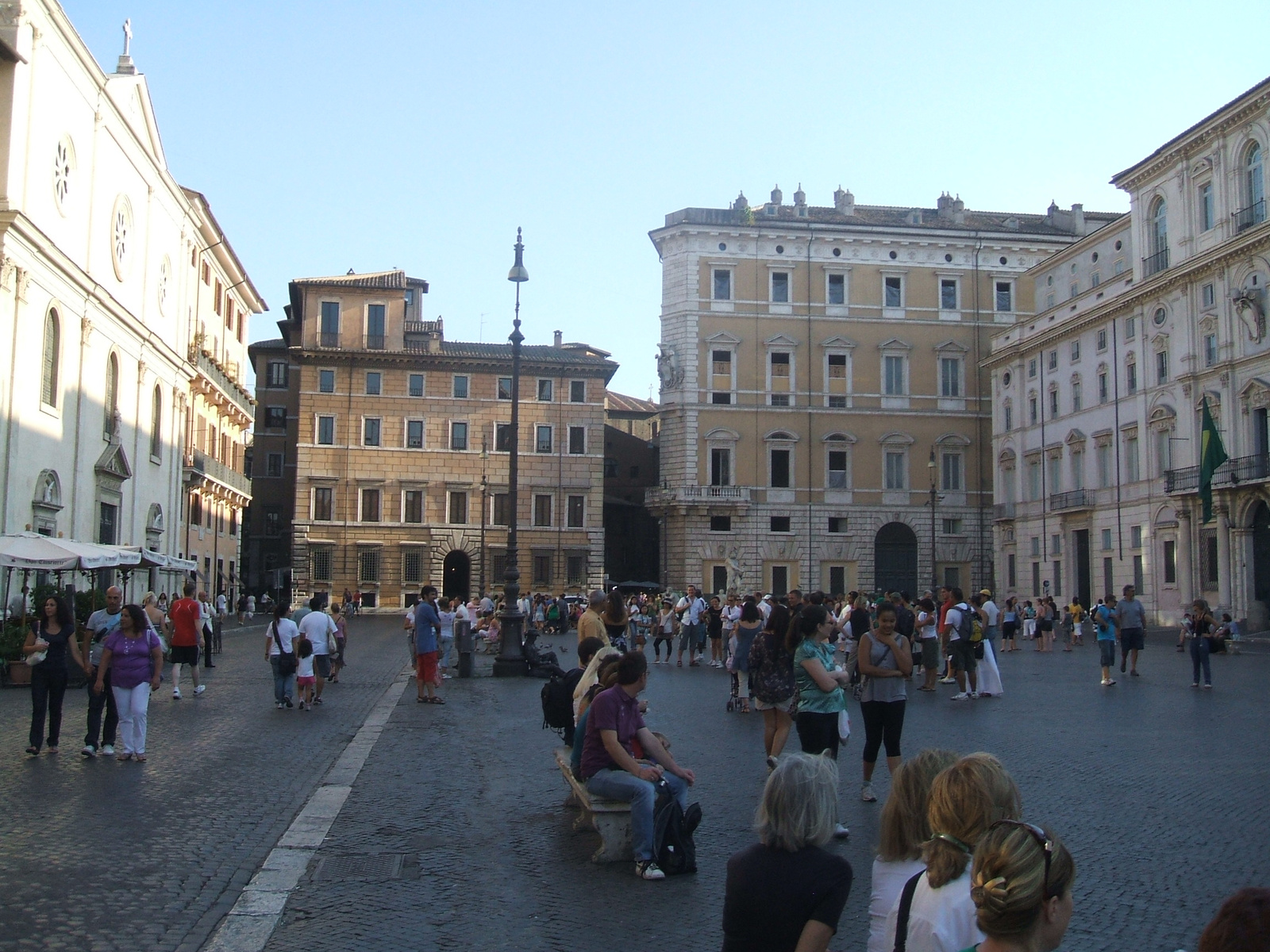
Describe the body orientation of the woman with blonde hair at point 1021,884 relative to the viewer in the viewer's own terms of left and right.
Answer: facing away from the viewer and to the right of the viewer

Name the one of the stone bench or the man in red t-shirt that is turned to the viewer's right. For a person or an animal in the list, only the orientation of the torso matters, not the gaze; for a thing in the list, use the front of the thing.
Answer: the stone bench

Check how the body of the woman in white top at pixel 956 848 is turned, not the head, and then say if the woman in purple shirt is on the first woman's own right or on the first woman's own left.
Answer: on the first woman's own left

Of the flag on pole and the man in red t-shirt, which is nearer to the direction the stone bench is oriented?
the flag on pole

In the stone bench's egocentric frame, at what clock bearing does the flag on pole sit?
The flag on pole is roughly at 10 o'clock from the stone bench.

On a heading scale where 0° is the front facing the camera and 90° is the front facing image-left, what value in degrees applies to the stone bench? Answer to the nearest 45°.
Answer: approximately 270°

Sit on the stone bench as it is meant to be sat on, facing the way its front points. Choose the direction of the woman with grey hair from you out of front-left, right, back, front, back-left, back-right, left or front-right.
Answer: right

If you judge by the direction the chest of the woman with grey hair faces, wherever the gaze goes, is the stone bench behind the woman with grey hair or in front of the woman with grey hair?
in front

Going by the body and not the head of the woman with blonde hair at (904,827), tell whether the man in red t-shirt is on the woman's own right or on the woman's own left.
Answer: on the woman's own left

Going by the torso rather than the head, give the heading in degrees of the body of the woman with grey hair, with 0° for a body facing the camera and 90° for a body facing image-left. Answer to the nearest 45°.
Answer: approximately 180°
